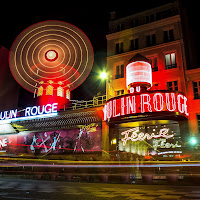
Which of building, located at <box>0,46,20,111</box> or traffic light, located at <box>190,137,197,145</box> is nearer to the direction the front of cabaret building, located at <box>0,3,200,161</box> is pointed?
the traffic light

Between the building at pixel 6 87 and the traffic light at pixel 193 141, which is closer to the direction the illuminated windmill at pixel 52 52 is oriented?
the traffic light

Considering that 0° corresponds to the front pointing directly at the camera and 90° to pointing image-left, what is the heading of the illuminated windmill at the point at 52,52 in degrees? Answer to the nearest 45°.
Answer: approximately 0°

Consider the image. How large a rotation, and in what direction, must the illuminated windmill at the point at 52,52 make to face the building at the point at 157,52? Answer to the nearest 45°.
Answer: approximately 45° to its left
